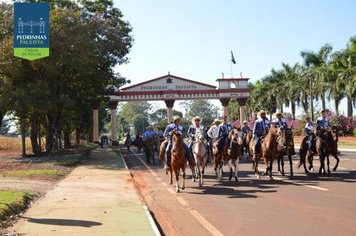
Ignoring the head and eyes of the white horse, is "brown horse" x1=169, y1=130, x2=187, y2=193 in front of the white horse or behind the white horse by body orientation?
in front

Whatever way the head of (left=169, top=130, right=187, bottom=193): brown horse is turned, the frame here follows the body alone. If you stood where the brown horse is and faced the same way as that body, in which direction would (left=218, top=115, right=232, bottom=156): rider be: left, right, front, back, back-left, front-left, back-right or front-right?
back-left

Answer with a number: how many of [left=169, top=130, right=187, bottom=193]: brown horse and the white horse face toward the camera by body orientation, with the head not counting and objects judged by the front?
2

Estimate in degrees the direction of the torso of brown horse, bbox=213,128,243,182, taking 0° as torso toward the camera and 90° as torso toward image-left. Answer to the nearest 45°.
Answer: approximately 315°

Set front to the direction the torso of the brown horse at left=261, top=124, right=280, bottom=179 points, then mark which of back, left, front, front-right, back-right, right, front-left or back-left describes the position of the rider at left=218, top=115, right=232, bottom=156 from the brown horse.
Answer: back-right

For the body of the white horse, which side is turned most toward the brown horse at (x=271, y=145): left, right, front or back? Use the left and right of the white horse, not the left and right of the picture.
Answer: left

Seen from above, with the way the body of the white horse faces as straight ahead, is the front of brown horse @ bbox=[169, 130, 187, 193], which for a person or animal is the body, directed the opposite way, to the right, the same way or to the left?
the same way

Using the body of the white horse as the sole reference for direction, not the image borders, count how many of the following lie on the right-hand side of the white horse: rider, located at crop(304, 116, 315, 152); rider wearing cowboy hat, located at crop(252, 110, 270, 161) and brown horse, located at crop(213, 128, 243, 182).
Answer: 0

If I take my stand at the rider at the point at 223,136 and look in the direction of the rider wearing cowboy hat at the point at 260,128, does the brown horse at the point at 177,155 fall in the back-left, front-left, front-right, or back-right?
back-right

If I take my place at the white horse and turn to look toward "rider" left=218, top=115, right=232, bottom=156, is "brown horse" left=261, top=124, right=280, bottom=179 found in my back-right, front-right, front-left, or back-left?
front-right

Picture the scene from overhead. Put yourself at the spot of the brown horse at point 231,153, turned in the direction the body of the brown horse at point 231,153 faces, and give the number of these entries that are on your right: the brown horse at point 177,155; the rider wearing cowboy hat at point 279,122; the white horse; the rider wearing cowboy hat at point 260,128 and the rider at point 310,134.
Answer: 2

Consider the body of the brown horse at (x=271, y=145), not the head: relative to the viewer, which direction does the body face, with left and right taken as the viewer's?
facing the viewer and to the right of the viewer

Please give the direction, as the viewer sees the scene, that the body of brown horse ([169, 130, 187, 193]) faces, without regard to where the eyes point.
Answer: toward the camera

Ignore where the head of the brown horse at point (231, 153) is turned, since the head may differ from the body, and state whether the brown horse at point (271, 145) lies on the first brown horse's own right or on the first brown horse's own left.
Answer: on the first brown horse's own left

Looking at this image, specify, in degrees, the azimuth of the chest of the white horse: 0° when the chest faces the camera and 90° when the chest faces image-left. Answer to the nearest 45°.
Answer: approximately 0°

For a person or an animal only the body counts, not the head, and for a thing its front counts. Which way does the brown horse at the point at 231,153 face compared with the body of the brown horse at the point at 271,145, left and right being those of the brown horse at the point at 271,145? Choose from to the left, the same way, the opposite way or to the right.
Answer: the same way

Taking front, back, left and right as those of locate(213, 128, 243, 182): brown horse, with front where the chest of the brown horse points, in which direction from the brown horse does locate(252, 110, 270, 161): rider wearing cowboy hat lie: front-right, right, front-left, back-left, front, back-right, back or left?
left
